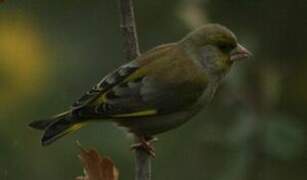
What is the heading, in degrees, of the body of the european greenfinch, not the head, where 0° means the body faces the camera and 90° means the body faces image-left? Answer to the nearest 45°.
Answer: approximately 270°

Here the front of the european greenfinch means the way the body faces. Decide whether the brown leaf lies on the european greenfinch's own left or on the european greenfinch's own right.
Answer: on the european greenfinch's own right
